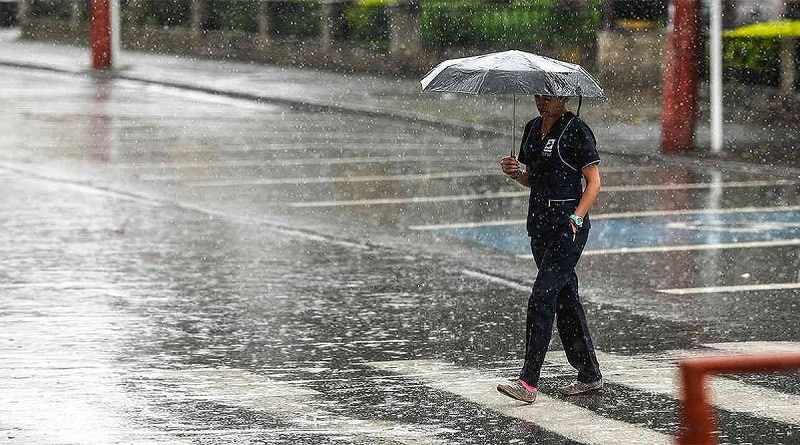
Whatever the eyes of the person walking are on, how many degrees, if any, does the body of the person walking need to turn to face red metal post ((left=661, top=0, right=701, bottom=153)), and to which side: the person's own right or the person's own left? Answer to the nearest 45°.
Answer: approximately 135° to the person's own right

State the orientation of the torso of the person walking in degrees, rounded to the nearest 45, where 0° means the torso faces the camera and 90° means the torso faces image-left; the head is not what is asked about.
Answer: approximately 45°

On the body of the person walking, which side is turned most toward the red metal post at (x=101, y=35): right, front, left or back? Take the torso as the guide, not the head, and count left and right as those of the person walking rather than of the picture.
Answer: right

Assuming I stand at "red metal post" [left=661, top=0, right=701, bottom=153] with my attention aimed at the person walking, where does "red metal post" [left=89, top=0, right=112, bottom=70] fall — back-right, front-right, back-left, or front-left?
back-right

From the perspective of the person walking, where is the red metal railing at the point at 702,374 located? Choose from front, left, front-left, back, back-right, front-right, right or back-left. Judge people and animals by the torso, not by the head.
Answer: front-left
